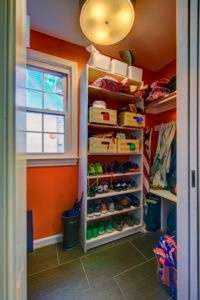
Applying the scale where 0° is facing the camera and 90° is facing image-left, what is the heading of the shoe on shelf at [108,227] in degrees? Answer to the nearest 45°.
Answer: approximately 0°

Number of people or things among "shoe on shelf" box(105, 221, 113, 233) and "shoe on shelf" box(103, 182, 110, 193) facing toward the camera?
2

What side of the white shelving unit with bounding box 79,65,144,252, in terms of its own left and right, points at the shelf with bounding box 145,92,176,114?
left

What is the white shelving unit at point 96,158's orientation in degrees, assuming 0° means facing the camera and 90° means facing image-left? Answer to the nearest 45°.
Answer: approximately 315°
